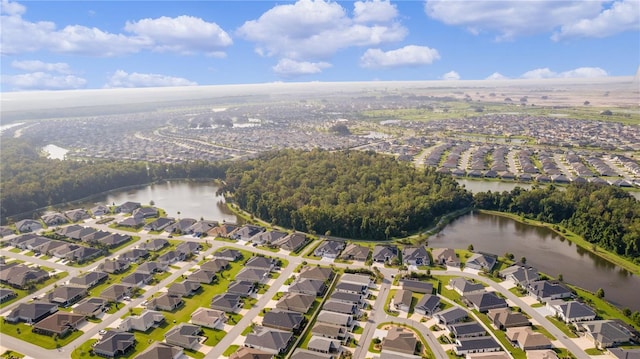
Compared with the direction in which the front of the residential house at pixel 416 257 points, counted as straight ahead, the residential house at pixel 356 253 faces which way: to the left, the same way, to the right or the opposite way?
the same way

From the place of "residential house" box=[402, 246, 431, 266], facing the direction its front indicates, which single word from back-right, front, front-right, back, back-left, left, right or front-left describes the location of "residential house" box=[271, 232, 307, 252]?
right

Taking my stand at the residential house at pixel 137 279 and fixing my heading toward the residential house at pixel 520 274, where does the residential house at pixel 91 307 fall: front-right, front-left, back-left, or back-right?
back-right

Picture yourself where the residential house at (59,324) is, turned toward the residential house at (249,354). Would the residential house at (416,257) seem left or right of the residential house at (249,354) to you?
left

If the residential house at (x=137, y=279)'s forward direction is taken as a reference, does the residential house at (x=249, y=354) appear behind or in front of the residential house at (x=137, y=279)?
in front

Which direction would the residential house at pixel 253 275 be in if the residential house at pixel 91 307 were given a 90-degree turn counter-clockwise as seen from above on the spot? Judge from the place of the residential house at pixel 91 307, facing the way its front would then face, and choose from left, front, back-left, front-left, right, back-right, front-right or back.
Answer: front-right

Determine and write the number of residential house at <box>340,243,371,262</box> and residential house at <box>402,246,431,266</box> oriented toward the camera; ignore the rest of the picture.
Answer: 2

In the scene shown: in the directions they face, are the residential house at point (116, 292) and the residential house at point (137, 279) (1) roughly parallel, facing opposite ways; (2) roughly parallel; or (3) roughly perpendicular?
roughly parallel

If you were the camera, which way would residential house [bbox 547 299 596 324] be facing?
facing the viewer and to the left of the viewer

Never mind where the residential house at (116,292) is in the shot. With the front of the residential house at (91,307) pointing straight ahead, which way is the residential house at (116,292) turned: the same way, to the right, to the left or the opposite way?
the same way

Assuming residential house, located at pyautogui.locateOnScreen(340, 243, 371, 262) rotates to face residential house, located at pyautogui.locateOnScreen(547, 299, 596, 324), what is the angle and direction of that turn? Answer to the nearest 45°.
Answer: approximately 45° to its left

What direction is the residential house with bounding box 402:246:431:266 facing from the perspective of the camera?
toward the camera

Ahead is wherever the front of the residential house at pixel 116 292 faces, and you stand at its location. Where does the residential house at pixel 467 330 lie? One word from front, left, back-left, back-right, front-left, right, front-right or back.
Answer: front

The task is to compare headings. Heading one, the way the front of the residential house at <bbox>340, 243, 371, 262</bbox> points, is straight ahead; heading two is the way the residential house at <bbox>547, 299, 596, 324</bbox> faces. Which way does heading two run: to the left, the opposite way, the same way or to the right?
to the right

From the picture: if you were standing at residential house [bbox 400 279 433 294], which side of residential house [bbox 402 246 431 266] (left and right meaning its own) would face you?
front

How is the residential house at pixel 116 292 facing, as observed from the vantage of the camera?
facing the viewer and to the right of the viewer
